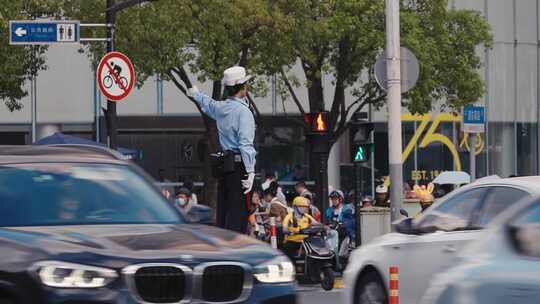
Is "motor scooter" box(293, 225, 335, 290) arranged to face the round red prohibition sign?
no

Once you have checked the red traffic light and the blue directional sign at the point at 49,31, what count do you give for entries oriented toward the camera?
2

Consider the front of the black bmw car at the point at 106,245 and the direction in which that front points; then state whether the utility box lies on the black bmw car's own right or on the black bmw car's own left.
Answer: on the black bmw car's own left

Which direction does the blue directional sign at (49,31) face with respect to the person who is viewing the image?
facing the viewer

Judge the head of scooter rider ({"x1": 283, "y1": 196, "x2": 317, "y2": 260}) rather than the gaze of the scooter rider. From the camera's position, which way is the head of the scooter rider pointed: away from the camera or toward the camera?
toward the camera

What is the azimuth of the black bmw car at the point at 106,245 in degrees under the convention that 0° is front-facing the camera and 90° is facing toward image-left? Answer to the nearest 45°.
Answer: approximately 315°

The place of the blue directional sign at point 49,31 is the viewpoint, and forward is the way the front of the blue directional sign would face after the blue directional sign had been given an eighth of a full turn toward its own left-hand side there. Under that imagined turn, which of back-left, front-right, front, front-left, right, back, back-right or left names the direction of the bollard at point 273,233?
front

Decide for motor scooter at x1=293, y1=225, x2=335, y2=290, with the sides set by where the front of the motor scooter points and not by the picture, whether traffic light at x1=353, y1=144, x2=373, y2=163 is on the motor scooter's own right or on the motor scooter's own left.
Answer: on the motor scooter's own left

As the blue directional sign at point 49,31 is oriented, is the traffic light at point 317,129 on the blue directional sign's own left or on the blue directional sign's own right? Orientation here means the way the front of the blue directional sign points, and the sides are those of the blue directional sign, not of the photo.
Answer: on the blue directional sign's own left

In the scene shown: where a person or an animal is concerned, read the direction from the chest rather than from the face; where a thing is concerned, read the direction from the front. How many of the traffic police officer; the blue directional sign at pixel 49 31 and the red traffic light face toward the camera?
2

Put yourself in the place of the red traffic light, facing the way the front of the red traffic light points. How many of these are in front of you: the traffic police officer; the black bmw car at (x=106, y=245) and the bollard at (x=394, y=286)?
3
